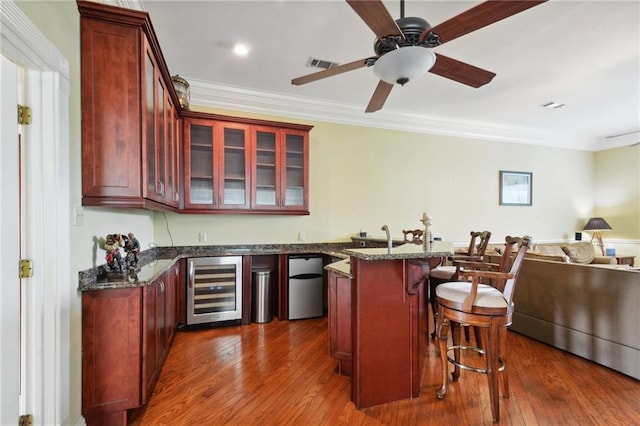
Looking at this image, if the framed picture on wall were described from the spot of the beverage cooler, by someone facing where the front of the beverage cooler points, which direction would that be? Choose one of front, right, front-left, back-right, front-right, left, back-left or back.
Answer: left

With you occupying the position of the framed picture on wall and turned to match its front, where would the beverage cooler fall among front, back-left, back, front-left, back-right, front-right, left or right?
right

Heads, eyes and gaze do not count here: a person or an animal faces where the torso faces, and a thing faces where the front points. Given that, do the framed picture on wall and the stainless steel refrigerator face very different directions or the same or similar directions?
same or similar directions

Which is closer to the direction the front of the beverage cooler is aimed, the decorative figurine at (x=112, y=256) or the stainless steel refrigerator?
the decorative figurine

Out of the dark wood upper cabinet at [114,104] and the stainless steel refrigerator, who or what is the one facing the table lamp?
the dark wood upper cabinet

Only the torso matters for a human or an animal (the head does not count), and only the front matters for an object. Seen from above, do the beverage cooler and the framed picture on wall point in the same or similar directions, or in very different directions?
same or similar directions

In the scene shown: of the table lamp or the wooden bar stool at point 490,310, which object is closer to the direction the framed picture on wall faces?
the wooden bar stool

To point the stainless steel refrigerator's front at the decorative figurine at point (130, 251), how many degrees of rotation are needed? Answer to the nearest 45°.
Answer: approximately 45° to its right

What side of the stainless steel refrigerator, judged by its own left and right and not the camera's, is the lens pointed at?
front

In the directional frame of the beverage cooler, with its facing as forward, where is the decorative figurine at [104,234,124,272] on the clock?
The decorative figurine is roughly at 1 o'clock from the beverage cooler.

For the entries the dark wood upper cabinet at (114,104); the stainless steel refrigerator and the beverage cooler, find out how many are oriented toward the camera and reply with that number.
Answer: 2

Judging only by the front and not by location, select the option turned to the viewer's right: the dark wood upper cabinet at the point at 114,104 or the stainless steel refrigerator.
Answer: the dark wood upper cabinet

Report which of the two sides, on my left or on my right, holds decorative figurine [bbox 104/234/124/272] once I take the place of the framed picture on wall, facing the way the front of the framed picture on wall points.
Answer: on my right

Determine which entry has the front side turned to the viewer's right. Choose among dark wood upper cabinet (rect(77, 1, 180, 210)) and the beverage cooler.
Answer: the dark wood upper cabinet

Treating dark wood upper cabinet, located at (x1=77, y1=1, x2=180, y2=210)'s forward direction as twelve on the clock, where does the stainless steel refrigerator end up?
The stainless steel refrigerator is roughly at 11 o'clock from the dark wood upper cabinet.

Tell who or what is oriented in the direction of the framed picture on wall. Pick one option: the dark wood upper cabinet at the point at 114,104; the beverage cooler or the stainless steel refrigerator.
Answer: the dark wood upper cabinet

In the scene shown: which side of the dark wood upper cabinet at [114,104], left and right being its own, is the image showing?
right
